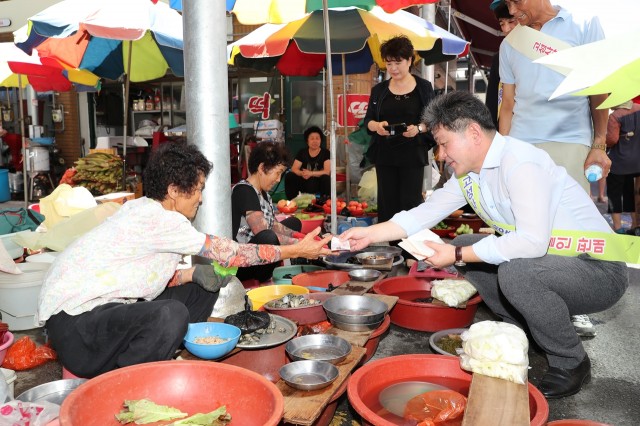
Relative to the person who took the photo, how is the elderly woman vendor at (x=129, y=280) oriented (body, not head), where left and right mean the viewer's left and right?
facing to the right of the viewer

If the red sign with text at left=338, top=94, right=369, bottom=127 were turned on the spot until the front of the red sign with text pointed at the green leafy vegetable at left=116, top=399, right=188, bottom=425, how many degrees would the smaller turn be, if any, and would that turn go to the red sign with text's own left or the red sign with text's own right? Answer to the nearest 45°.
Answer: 0° — it already faces it

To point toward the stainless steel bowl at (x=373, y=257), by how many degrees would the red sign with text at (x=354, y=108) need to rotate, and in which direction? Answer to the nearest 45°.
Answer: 0° — it already faces it

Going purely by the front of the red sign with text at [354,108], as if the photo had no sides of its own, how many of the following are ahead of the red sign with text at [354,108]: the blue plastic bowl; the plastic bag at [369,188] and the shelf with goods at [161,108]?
2

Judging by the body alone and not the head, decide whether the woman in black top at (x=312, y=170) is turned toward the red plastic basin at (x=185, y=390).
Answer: yes

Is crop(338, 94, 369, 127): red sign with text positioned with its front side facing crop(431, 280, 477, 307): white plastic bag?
yes

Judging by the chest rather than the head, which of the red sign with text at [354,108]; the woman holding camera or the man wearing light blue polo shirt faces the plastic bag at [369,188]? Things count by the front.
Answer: the red sign with text

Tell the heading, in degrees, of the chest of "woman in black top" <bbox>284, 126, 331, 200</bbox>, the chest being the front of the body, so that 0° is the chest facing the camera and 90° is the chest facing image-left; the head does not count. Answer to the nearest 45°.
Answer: approximately 0°

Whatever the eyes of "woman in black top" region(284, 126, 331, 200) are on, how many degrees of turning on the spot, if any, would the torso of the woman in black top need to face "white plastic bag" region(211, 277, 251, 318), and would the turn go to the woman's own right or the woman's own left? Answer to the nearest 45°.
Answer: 0° — they already face it

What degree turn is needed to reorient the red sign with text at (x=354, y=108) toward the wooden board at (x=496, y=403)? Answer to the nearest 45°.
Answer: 0° — it already faces it
